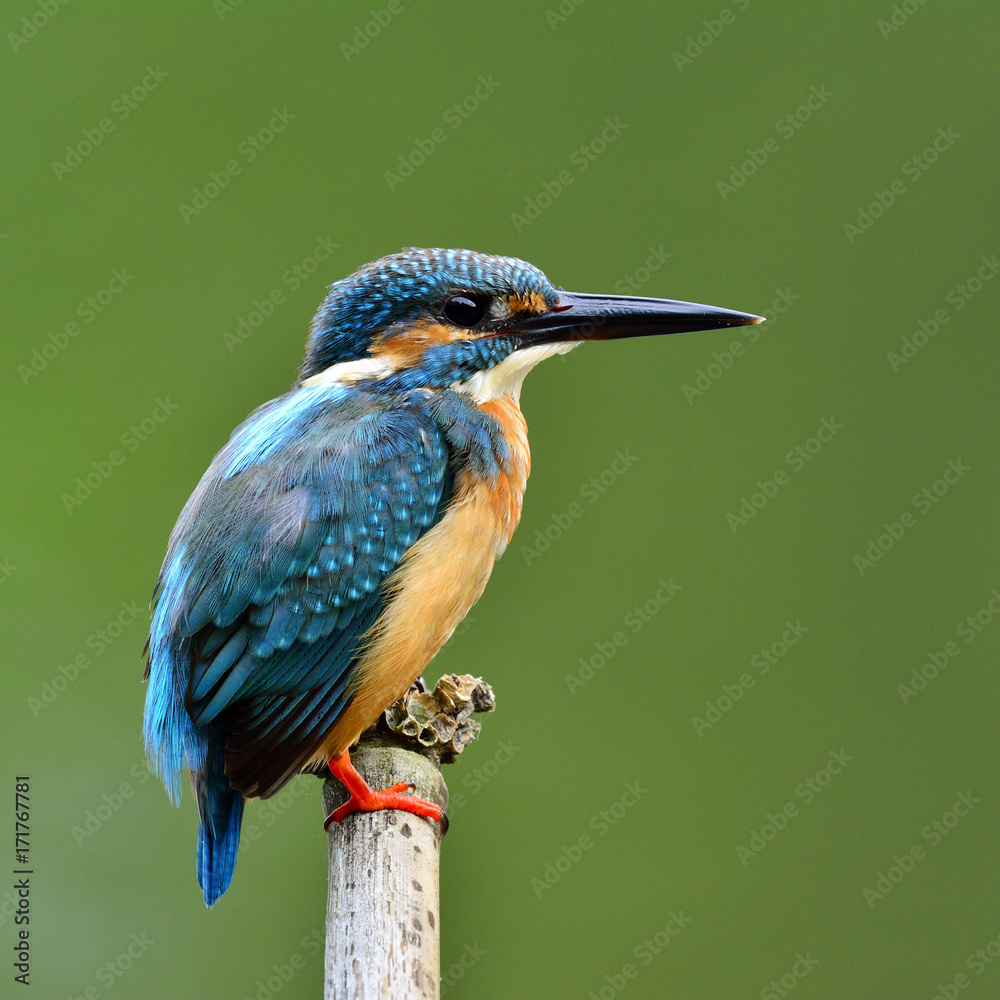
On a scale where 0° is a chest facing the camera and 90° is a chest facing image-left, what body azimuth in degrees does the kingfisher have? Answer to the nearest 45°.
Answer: approximately 270°
